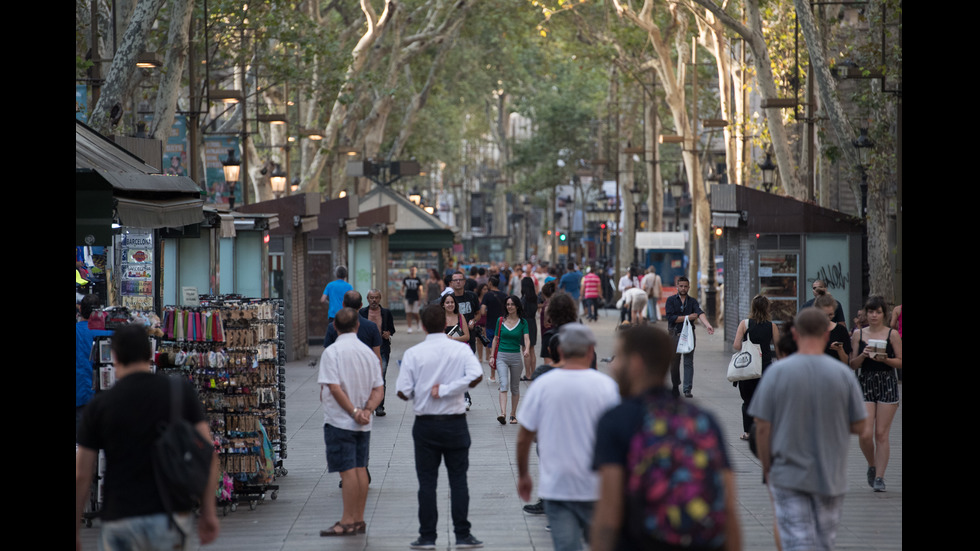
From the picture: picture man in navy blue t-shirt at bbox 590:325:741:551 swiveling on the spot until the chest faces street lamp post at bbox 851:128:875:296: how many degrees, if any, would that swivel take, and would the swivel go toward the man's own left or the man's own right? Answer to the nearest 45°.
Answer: approximately 45° to the man's own right

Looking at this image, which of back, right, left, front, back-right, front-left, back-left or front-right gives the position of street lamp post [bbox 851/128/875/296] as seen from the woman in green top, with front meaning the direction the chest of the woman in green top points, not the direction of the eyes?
back-left

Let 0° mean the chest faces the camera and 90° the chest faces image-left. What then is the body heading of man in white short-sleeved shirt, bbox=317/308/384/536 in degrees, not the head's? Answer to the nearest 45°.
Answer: approximately 135°

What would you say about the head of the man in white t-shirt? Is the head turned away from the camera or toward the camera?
away from the camera

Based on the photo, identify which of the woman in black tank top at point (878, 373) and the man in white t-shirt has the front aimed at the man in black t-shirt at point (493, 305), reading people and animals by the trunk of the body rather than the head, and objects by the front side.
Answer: the man in white t-shirt

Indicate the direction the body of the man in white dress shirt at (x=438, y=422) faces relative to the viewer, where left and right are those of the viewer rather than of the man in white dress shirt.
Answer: facing away from the viewer

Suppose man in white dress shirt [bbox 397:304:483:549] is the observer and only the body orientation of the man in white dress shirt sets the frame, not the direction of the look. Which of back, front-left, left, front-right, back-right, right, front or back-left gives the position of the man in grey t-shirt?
back-right

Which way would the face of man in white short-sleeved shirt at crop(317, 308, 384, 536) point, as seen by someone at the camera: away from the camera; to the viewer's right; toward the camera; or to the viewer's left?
away from the camera

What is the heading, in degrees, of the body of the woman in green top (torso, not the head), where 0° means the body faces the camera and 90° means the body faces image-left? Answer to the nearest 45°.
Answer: approximately 0°

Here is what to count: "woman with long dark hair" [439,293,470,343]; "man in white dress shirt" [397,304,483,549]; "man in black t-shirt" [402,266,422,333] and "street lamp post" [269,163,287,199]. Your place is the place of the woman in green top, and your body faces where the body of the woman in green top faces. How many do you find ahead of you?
1

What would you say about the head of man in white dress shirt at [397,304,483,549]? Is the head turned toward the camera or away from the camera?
away from the camera

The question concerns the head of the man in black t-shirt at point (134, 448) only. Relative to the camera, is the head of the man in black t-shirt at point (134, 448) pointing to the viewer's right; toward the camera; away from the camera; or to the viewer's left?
away from the camera

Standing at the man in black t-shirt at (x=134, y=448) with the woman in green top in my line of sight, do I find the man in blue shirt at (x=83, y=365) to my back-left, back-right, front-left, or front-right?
front-left
